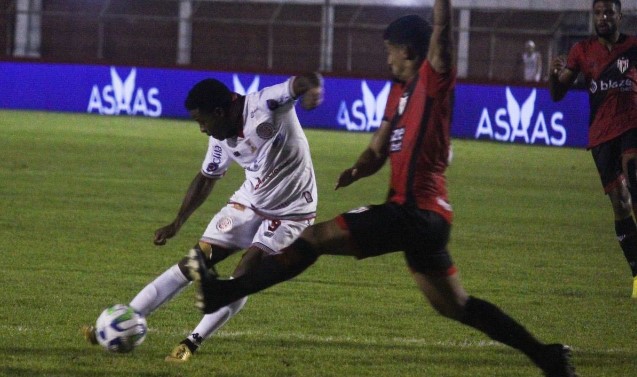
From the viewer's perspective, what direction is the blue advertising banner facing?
toward the camera

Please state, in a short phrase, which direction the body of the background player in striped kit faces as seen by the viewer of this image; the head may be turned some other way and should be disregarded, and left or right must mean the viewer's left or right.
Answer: facing the viewer

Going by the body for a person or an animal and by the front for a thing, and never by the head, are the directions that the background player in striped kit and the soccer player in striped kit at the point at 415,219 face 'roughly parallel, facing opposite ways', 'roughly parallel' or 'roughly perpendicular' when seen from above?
roughly perpendicular

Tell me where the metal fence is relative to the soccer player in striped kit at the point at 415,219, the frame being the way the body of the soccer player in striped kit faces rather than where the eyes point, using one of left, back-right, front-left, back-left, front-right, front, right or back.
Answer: right

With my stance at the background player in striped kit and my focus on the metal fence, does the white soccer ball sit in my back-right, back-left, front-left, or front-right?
back-left

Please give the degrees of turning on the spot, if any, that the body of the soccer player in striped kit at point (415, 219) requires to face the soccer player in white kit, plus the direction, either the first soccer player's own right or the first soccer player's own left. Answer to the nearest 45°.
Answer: approximately 45° to the first soccer player's own right

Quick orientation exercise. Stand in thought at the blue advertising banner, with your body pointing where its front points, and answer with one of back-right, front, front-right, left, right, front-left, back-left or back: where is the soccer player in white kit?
front

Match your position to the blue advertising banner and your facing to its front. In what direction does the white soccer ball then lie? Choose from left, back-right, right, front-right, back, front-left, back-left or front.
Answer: front

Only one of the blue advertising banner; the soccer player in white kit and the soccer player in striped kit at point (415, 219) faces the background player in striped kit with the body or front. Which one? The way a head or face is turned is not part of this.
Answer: the blue advertising banner

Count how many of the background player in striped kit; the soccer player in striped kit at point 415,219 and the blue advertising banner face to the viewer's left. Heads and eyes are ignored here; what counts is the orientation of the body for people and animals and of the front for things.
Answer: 1

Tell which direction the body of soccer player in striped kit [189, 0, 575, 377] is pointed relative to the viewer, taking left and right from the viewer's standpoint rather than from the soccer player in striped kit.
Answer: facing to the left of the viewer
